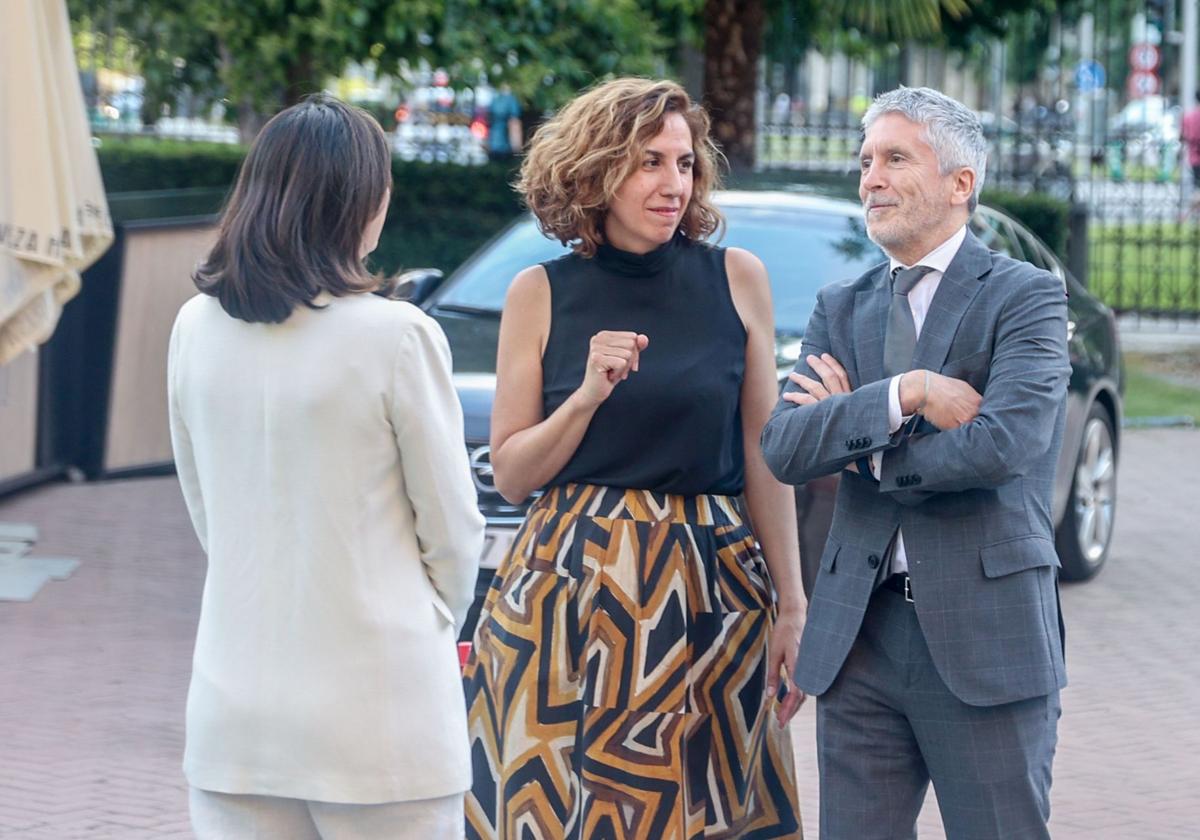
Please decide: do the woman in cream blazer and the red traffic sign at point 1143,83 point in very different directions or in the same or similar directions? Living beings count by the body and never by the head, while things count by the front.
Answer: very different directions

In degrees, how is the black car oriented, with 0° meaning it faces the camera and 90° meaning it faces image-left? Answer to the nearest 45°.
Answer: approximately 45°

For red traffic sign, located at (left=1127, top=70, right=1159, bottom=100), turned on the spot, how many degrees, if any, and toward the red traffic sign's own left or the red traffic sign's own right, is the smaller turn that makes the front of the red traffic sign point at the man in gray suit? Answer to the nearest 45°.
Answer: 0° — it already faces them

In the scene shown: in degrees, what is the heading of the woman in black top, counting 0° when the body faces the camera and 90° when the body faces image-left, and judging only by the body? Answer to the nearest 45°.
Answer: approximately 0°

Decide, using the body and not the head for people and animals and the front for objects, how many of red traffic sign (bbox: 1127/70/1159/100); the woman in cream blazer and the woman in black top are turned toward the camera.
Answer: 2

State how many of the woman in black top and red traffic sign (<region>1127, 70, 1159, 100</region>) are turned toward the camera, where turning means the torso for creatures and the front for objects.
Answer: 2

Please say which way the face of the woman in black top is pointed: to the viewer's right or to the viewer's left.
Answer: to the viewer's right

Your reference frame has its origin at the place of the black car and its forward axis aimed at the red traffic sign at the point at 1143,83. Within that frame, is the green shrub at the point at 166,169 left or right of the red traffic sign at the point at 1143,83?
left

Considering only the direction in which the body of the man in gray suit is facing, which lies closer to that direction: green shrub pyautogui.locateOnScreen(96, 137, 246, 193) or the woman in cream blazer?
the woman in cream blazer

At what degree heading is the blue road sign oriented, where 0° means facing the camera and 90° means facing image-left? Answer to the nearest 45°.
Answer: approximately 0°

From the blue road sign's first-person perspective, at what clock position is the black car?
The black car is roughly at 12 o'clock from the blue road sign.

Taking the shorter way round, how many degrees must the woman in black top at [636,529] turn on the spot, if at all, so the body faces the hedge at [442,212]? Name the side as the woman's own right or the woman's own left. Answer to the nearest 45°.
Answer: approximately 180°
